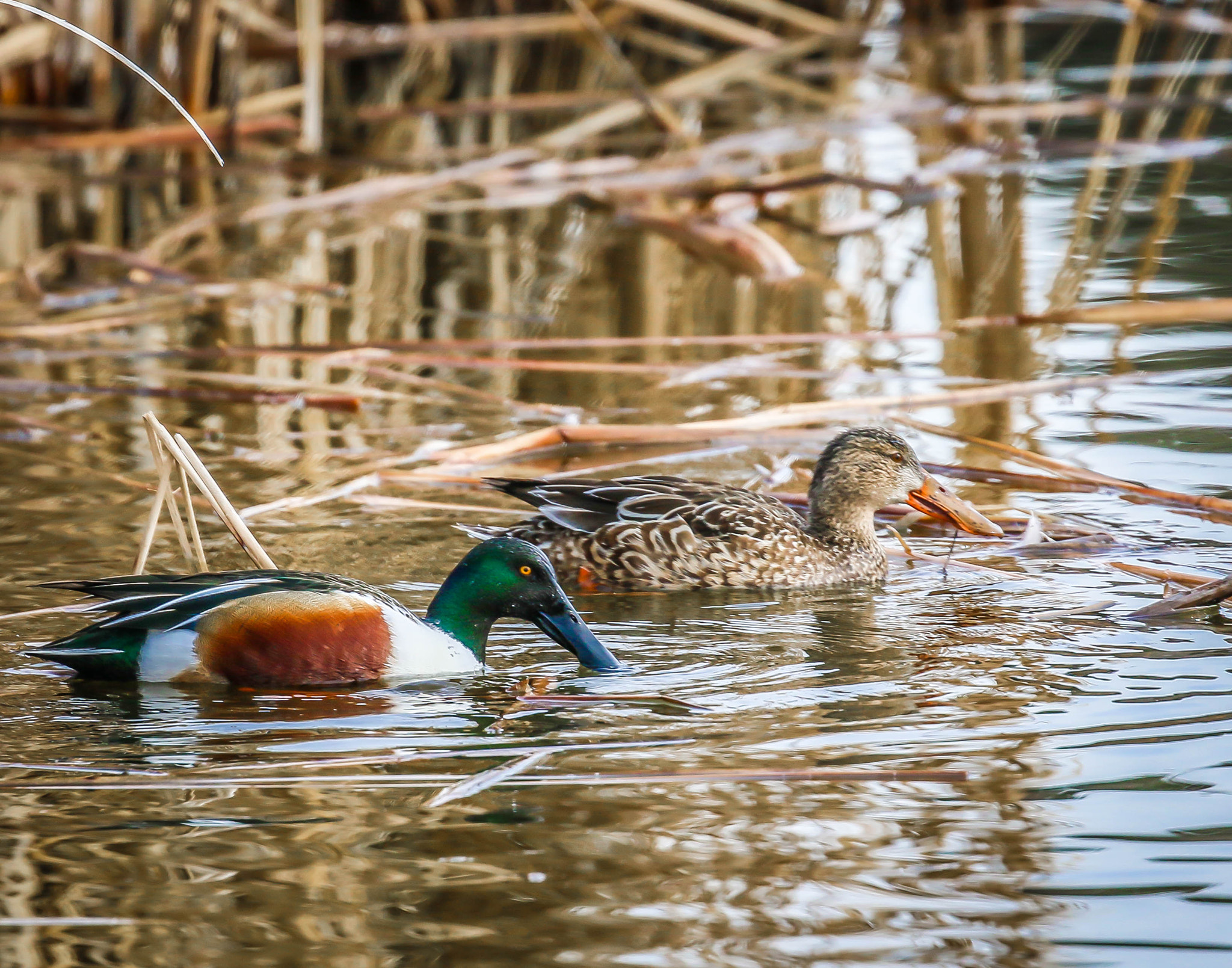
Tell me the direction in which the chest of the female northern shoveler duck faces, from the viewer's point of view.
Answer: to the viewer's right

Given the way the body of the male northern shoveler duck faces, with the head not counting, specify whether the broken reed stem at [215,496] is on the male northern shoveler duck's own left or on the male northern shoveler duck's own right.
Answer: on the male northern shoveler duck's own left

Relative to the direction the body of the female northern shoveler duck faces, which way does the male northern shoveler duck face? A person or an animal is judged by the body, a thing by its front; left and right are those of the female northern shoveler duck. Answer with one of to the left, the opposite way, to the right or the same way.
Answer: the same way

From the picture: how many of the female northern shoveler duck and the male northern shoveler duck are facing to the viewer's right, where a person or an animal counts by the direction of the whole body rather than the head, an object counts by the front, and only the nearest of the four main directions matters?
2

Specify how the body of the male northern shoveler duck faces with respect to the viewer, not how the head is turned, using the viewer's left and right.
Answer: facing to the right of the viewer

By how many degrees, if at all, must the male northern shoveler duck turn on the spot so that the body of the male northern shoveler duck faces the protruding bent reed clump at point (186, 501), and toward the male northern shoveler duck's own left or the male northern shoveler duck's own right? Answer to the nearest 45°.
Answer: approximately 90° to the male northern shoveler duck's own left

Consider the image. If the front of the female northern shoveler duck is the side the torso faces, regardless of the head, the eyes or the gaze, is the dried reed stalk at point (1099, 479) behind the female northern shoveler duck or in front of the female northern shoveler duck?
in front

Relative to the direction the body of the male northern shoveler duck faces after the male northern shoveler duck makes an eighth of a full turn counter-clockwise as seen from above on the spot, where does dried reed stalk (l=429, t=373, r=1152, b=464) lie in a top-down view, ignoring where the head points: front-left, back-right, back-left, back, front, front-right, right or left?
front

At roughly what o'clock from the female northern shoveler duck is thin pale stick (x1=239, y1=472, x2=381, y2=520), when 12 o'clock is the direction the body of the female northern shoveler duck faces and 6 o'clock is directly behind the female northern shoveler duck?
The thin pale stick is roughly at 6 o'clock from the female northern shoveler duck.

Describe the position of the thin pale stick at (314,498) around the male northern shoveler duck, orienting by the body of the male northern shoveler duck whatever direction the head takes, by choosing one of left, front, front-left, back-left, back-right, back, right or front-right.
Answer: left

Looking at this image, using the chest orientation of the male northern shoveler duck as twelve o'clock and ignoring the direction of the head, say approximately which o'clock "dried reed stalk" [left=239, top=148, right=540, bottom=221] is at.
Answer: The dried reed stalk is roughly at 9 o'clock from the male northern shoveler duck.

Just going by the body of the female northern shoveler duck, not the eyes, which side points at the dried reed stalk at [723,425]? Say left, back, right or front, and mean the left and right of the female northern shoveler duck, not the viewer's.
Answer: left

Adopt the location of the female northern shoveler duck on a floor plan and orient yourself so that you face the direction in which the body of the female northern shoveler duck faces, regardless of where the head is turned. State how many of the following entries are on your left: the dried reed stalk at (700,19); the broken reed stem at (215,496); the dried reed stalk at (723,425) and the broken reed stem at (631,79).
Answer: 3

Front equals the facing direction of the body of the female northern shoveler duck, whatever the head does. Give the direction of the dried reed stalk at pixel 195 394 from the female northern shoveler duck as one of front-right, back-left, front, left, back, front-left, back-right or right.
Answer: back-left

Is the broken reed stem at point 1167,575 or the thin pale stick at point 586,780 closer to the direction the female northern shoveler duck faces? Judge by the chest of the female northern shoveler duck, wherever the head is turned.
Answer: the broken reed stem

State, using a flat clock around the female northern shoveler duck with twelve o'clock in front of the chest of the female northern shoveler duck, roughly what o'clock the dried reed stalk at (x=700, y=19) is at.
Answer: The dried reed stalk is roughly at 9 o'clock from the female northern shoveler duck.

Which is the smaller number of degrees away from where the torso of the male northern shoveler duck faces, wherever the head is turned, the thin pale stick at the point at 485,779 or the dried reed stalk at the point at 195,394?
the thin pale stick
